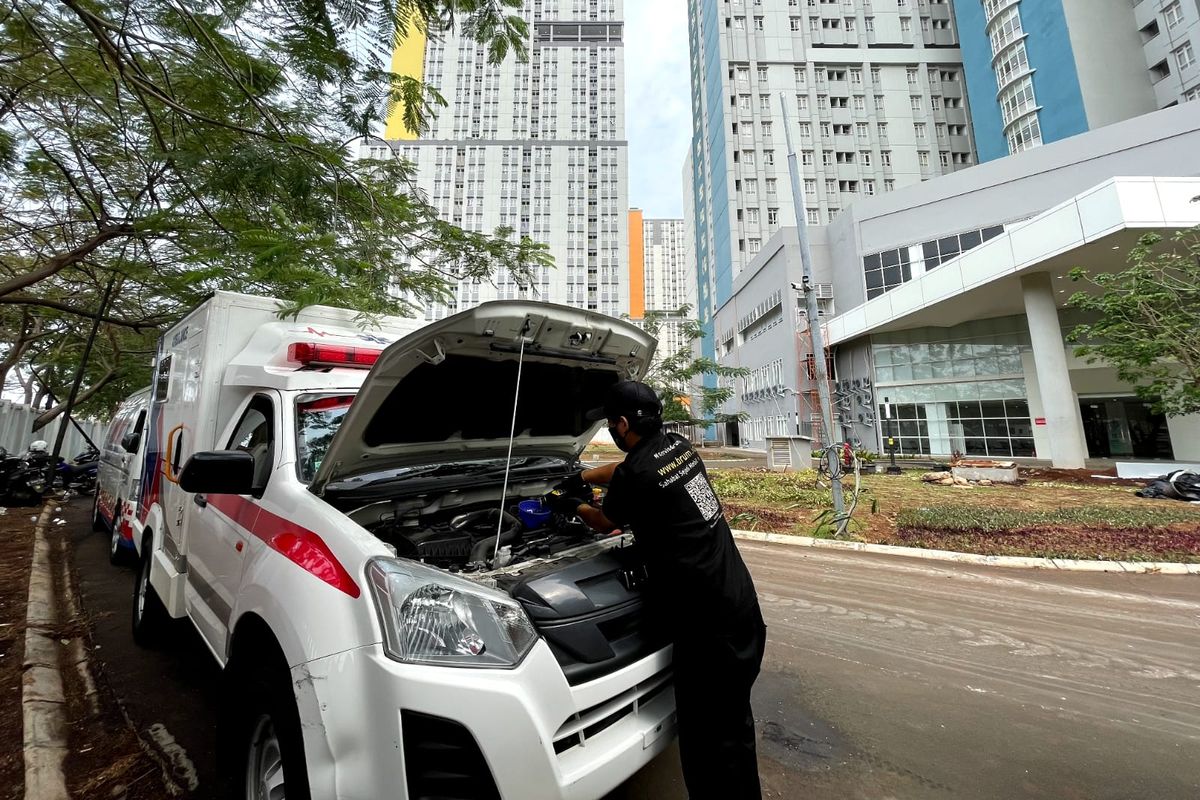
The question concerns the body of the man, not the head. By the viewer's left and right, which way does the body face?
facing away from the viewer and to the left of the viewer

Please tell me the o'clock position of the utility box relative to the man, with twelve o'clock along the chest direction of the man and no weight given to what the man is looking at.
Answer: The utility box is roughly at 2 o'clock from the man.

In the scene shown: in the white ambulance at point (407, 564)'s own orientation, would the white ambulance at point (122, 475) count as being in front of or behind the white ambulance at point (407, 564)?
behind

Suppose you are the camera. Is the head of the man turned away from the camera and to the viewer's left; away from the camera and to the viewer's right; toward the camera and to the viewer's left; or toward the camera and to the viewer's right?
away from the camera and to the viewer's left

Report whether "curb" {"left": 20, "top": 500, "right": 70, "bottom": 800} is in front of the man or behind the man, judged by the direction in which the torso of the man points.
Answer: in front

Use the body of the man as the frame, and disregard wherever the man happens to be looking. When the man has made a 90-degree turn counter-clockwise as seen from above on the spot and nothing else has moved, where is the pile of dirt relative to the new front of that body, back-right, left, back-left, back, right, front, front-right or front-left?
back

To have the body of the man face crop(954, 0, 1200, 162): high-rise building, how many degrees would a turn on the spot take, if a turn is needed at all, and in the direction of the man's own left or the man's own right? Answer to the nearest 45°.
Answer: approximately 90° to the man's own right

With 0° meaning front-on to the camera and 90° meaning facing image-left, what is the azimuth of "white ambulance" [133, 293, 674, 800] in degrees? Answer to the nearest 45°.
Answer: approximately 315°

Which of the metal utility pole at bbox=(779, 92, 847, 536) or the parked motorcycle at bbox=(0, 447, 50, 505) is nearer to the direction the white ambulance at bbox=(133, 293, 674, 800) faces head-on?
the metal utility pole
